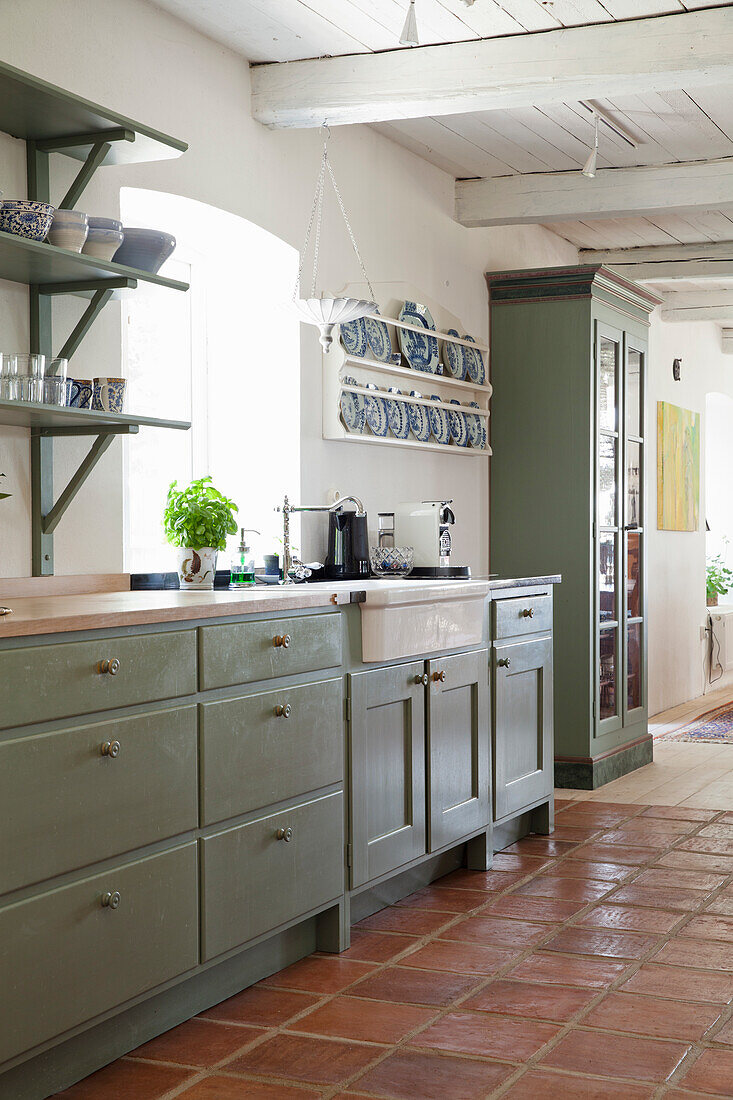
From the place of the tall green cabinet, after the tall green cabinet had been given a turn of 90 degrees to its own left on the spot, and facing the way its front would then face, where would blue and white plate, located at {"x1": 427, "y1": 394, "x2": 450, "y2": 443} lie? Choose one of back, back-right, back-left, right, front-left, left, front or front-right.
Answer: back-left

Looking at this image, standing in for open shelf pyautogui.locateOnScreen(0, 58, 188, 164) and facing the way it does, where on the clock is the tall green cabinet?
The tall green cabinet is roughly at 9 o'clock from the open shelf.

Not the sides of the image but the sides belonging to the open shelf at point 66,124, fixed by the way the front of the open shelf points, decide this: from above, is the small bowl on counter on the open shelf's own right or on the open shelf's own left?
on the open shelf's own left

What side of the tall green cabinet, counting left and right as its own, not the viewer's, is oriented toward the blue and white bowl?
right

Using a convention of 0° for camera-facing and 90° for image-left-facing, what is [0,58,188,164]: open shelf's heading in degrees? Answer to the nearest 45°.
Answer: approximately 315°

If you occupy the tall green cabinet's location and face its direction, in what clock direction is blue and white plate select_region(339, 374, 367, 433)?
The blue and white plate is roughly at 4 o'clock from the tall green cabinet.

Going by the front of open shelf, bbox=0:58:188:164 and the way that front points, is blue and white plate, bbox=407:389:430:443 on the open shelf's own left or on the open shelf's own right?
on the open shelf's own left

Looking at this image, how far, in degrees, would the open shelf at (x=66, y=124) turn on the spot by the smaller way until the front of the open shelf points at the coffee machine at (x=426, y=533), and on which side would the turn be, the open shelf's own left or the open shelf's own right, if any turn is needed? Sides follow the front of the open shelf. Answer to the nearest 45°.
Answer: approximately 90° to the open shelf's own left
